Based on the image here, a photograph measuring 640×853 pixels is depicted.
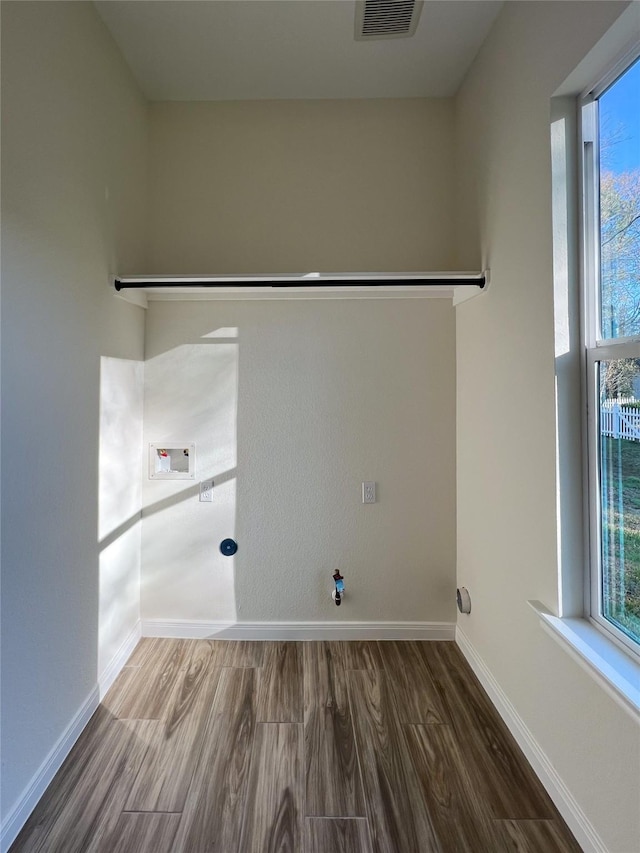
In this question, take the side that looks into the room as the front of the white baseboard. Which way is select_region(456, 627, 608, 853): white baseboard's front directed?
to the viewer's left

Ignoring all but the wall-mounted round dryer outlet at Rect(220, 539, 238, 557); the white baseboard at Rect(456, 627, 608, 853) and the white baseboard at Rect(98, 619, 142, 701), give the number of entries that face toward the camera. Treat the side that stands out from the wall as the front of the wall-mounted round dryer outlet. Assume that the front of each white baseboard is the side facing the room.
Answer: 1

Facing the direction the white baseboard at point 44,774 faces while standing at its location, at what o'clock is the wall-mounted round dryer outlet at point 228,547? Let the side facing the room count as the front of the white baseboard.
The wall-mounted round dryer outlet is roughly at 11 o'clock from the white baseboard.

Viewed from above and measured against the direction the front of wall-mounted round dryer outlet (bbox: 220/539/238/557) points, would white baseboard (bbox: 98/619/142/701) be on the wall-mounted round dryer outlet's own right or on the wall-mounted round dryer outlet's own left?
on the wall-mounted round dryer outlet's own right

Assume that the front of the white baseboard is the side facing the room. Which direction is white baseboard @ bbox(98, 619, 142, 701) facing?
to the viewer's right

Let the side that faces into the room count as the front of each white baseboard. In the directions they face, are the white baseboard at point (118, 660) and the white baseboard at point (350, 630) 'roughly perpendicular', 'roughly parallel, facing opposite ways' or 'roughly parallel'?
roughly perpendicular

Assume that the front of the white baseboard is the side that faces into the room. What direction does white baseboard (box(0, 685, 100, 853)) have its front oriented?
to the viewer's right

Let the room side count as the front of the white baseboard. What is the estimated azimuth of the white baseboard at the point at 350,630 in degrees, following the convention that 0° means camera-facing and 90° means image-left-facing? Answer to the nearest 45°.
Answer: approximately 0°

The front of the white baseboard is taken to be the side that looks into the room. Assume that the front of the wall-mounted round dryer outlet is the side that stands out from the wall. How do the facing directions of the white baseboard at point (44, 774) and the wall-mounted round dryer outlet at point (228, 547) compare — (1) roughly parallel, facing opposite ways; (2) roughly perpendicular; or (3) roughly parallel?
roughly perpendicular

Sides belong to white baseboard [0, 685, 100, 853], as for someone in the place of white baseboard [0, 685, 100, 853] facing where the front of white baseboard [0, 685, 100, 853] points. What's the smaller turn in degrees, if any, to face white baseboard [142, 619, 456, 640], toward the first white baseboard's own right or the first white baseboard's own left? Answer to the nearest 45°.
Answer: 0° — it already faces it
